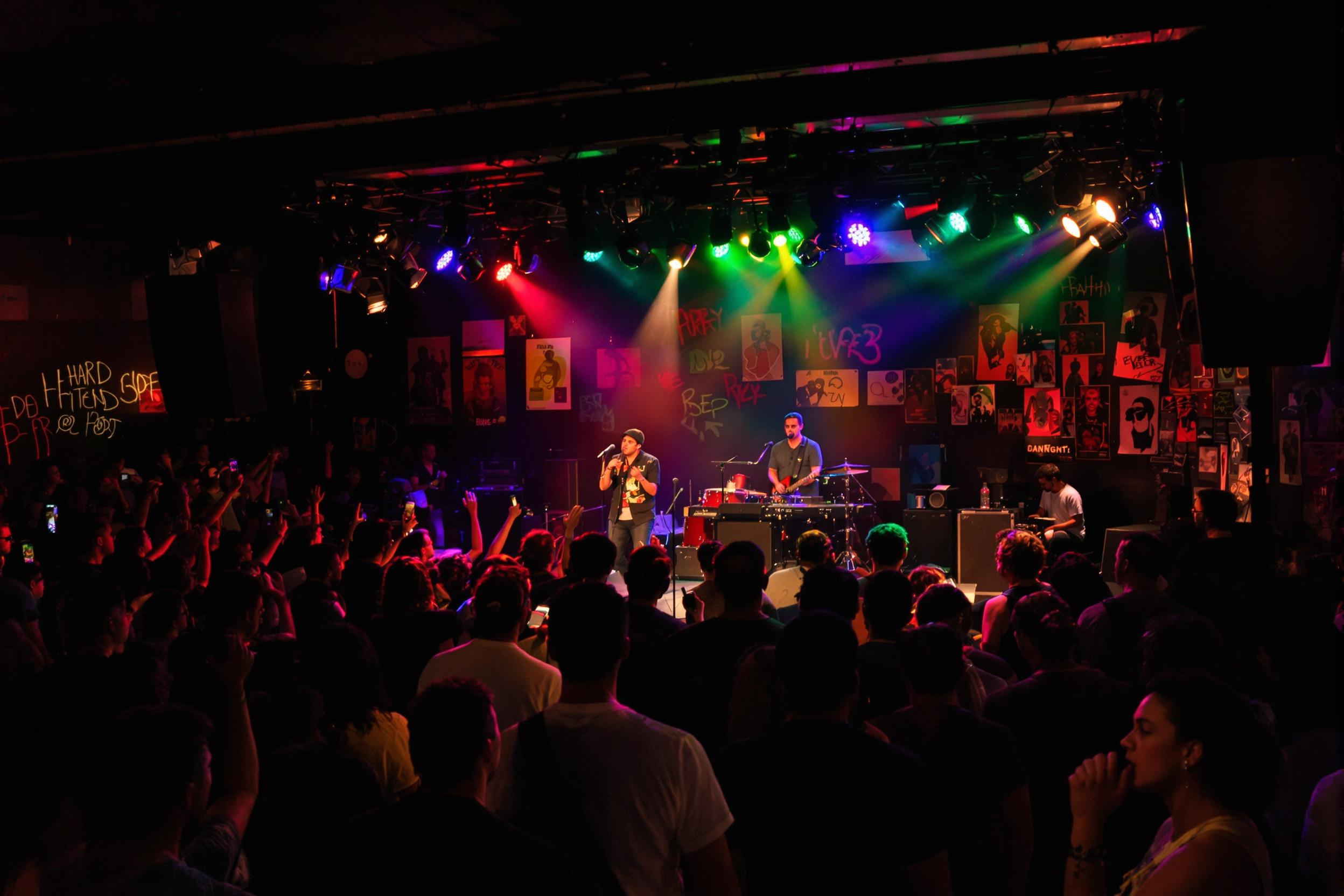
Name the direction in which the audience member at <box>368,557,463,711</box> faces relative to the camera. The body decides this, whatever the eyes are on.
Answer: away from the camera

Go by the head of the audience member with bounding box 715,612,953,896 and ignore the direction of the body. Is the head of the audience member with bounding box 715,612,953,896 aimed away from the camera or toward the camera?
away from the camera

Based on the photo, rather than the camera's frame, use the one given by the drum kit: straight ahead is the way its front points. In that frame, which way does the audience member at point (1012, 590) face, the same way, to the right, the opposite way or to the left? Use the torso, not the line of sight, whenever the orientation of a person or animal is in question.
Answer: the opposite way

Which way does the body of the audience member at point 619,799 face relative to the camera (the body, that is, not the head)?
away from the camera

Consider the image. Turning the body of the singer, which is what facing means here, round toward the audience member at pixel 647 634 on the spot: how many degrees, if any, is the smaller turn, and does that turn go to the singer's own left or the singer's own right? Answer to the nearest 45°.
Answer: approximately 45° to the singer's own left

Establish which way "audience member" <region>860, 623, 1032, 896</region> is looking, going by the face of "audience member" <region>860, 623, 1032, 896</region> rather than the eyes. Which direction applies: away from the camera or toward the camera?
away from the camera

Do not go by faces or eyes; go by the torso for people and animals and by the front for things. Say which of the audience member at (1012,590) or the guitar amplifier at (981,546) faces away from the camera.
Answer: the audience member

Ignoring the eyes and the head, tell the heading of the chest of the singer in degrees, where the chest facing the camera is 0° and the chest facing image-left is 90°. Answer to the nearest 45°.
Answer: approximately 45°

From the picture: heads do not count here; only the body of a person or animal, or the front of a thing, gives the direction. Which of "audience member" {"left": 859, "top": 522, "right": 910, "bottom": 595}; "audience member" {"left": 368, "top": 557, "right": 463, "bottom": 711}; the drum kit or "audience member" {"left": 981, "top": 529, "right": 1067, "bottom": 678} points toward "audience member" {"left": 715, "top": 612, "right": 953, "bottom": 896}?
the drum kit

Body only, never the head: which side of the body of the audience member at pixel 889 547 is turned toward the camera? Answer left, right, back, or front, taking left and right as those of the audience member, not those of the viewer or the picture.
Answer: back

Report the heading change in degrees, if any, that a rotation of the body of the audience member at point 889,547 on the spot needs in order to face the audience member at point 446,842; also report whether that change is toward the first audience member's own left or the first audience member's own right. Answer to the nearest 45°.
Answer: approximately 180°

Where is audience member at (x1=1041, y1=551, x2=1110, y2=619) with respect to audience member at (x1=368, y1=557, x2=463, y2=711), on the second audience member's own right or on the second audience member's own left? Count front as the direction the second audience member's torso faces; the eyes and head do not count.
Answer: on the second audience member's own right

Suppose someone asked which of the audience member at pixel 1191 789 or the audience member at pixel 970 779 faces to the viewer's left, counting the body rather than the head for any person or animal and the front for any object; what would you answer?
the audience member at pixel 1191 789

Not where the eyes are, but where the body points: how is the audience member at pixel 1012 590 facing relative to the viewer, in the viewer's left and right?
facing away from the viewer
